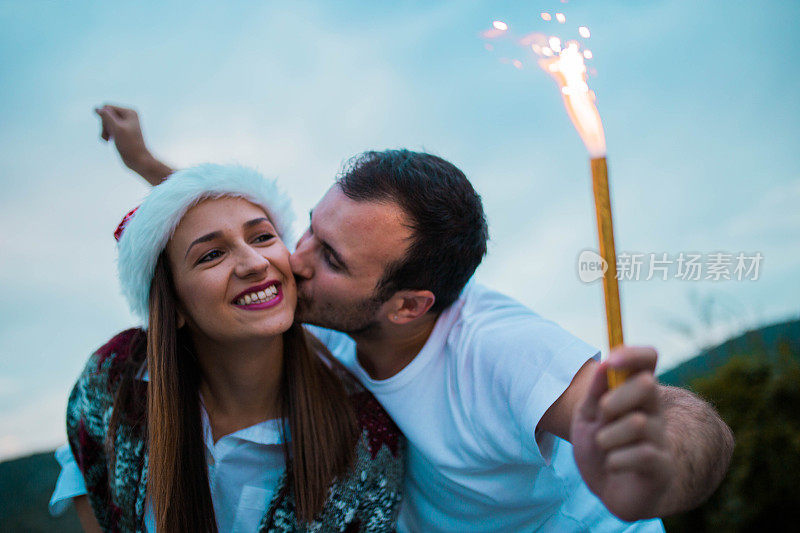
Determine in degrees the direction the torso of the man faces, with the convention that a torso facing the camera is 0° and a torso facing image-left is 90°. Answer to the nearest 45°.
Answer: approximately 45°

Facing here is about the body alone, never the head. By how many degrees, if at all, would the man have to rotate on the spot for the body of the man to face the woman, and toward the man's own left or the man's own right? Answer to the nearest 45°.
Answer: approximately 45° to the man's own right
